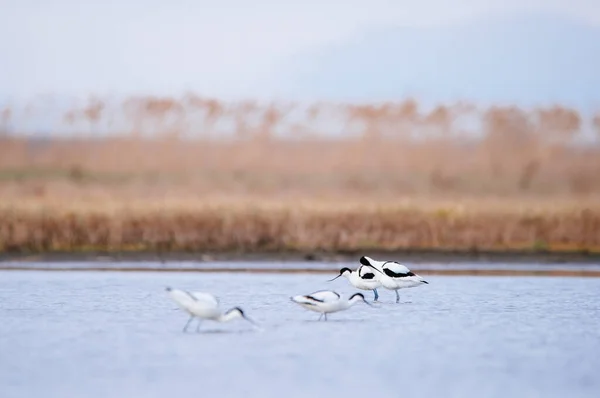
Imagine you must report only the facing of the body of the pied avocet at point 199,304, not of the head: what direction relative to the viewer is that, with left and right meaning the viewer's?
facing to the right of the viewer

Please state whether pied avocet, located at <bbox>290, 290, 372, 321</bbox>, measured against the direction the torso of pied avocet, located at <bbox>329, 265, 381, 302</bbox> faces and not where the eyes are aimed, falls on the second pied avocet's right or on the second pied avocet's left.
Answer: on the second pied avocet's left

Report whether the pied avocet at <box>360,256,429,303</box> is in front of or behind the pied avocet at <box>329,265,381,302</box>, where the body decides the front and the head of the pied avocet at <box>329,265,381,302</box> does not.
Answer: behind

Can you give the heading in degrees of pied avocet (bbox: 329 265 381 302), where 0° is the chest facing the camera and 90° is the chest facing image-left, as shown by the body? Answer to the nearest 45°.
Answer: approximately 90°

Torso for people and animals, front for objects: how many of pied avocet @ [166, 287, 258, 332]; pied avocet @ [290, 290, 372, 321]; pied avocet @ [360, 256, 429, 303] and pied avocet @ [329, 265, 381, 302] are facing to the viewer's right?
2

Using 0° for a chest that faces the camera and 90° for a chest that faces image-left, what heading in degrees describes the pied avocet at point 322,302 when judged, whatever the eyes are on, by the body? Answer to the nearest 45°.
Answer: approximately 270°

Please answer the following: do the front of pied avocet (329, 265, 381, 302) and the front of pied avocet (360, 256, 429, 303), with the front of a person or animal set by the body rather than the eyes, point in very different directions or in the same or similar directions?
same or similar directions

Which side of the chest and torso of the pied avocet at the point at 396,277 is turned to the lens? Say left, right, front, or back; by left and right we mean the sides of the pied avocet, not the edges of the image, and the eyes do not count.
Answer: left

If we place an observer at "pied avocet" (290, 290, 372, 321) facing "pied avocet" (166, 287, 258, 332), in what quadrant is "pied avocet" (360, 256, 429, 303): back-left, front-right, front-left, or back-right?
back-right

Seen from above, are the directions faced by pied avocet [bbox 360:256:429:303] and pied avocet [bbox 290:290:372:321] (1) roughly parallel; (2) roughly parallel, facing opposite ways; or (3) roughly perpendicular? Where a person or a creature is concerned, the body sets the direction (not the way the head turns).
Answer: roughly parallel, facing opposite ways

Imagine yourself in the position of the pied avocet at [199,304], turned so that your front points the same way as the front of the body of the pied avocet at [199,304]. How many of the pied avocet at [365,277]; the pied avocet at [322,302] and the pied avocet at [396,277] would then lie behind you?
0

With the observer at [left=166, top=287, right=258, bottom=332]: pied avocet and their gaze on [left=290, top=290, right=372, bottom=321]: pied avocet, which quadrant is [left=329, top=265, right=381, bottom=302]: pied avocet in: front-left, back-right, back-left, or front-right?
front-left

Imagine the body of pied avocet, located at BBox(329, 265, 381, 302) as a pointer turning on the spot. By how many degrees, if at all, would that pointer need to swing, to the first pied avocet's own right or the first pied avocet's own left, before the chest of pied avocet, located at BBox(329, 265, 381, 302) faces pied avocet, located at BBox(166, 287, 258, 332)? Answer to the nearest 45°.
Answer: approximately 45° to the first pied avocet's own left
